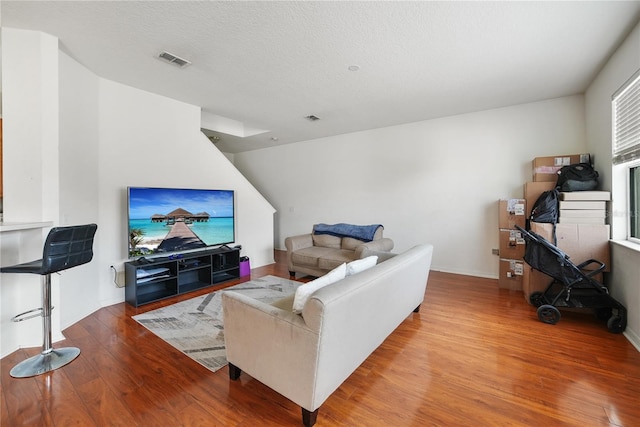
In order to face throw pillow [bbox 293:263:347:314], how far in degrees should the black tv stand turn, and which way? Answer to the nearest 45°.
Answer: approximately 45° to its right

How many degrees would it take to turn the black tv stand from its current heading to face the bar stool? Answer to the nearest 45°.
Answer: approximately 90° to its right

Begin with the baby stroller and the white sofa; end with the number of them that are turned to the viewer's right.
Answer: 1

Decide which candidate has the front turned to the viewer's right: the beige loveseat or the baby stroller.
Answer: the baby stroller

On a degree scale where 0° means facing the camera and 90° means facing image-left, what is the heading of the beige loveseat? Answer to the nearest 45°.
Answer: approximately 45°

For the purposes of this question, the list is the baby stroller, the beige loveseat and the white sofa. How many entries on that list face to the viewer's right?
1

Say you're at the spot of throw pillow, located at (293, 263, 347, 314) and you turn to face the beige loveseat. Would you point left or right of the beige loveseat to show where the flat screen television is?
left

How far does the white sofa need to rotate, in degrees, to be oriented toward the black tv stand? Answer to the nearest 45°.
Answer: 0° — it already faces it

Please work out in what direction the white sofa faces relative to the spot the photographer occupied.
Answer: facing away from the viewer and to the left of the viewer

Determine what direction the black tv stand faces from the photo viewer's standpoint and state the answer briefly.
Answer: facing the viewer and to the right of the viewer

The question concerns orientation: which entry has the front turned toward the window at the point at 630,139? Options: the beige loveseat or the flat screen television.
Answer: the flat screen television

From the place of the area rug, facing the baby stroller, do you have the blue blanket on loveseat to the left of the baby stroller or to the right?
left

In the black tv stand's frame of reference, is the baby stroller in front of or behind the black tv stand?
in front

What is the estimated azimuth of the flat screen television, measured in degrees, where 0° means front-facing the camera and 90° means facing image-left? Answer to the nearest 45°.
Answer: approximately 315°

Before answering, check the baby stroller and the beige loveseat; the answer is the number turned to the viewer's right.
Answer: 1

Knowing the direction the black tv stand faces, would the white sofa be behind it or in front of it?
in front
